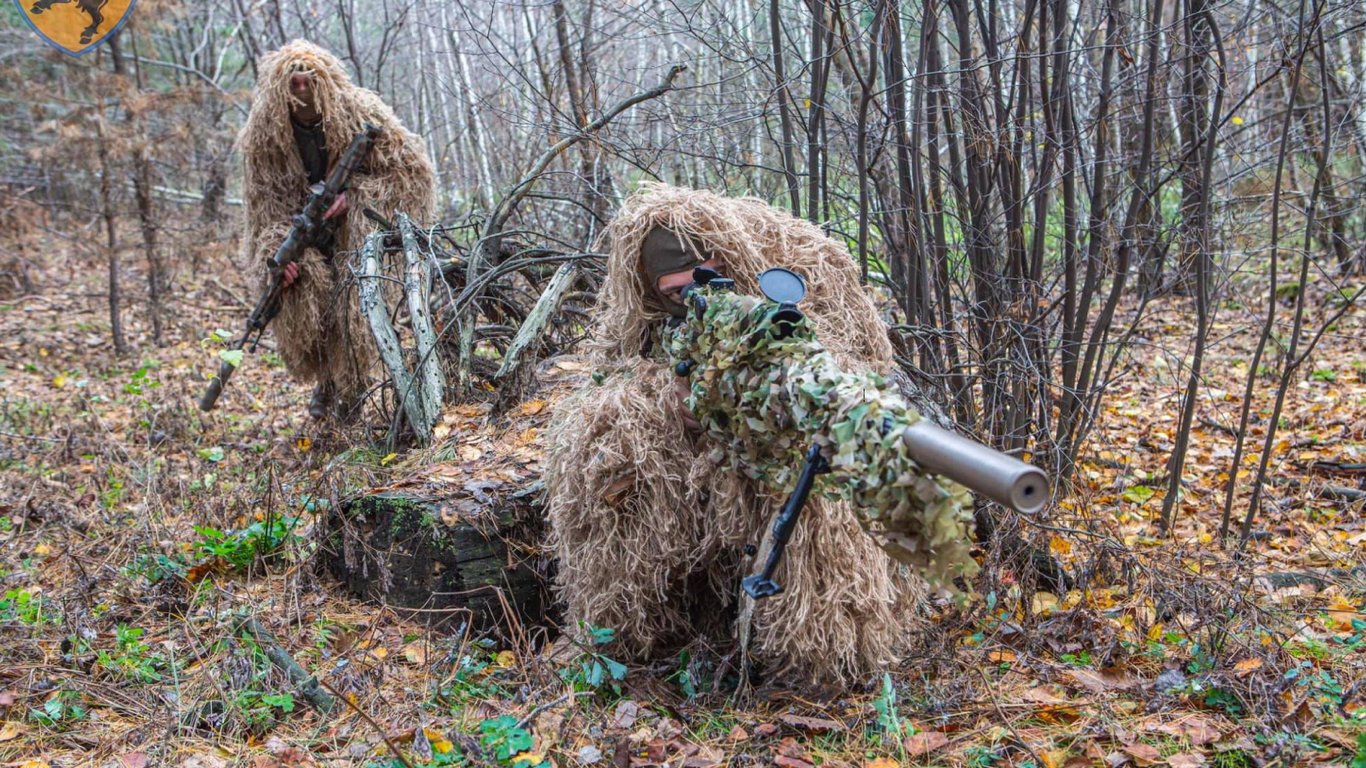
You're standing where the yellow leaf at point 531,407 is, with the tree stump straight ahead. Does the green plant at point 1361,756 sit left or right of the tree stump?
left

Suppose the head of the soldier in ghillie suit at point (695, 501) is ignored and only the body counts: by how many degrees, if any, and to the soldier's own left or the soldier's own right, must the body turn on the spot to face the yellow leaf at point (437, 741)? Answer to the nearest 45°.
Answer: approximately 90° to the soldier's own right

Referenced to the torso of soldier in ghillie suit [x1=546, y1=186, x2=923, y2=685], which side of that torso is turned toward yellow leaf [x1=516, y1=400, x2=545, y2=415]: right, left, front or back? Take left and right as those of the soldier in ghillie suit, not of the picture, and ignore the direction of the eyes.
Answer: back

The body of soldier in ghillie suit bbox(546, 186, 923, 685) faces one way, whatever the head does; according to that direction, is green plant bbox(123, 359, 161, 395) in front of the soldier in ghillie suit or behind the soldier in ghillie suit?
behind

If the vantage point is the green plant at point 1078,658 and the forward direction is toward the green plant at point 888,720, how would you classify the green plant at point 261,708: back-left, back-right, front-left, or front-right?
front-right

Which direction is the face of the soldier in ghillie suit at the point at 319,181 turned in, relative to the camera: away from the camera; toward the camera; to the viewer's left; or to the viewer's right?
toward the camera

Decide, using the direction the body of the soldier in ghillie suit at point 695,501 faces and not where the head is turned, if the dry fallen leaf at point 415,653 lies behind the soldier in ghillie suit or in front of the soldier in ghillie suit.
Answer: behind

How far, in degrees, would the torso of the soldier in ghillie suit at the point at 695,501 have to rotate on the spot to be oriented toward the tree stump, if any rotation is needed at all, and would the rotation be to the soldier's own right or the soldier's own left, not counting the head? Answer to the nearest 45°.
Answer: approximately 90° to the soldier's own right

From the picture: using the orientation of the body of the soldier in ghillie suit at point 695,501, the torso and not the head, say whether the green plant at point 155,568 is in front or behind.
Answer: behind

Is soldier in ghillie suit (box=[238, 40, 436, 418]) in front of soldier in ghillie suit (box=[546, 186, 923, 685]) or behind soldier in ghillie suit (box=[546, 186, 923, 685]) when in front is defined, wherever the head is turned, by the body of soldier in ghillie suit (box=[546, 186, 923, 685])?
behind

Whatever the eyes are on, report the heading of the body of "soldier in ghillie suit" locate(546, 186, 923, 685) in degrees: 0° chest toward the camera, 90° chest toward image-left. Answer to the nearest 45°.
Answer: approximately 315°

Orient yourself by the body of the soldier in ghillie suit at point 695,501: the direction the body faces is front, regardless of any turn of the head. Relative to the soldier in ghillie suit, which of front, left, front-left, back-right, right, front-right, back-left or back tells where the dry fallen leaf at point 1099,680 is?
front-left

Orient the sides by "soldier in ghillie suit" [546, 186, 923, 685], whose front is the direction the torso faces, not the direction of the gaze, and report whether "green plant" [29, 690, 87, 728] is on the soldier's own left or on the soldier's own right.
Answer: on the soldier's own right

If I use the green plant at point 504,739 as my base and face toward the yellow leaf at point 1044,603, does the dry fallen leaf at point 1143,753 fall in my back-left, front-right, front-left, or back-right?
front-right

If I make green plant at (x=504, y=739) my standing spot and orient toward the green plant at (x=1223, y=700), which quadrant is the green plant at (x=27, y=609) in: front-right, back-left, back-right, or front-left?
back-left

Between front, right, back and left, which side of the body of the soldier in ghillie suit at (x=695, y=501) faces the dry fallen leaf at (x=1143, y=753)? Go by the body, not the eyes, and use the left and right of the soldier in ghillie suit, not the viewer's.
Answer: front

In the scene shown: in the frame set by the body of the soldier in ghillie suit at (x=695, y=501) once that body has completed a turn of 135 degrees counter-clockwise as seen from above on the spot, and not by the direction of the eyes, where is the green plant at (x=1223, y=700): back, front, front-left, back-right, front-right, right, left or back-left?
right
